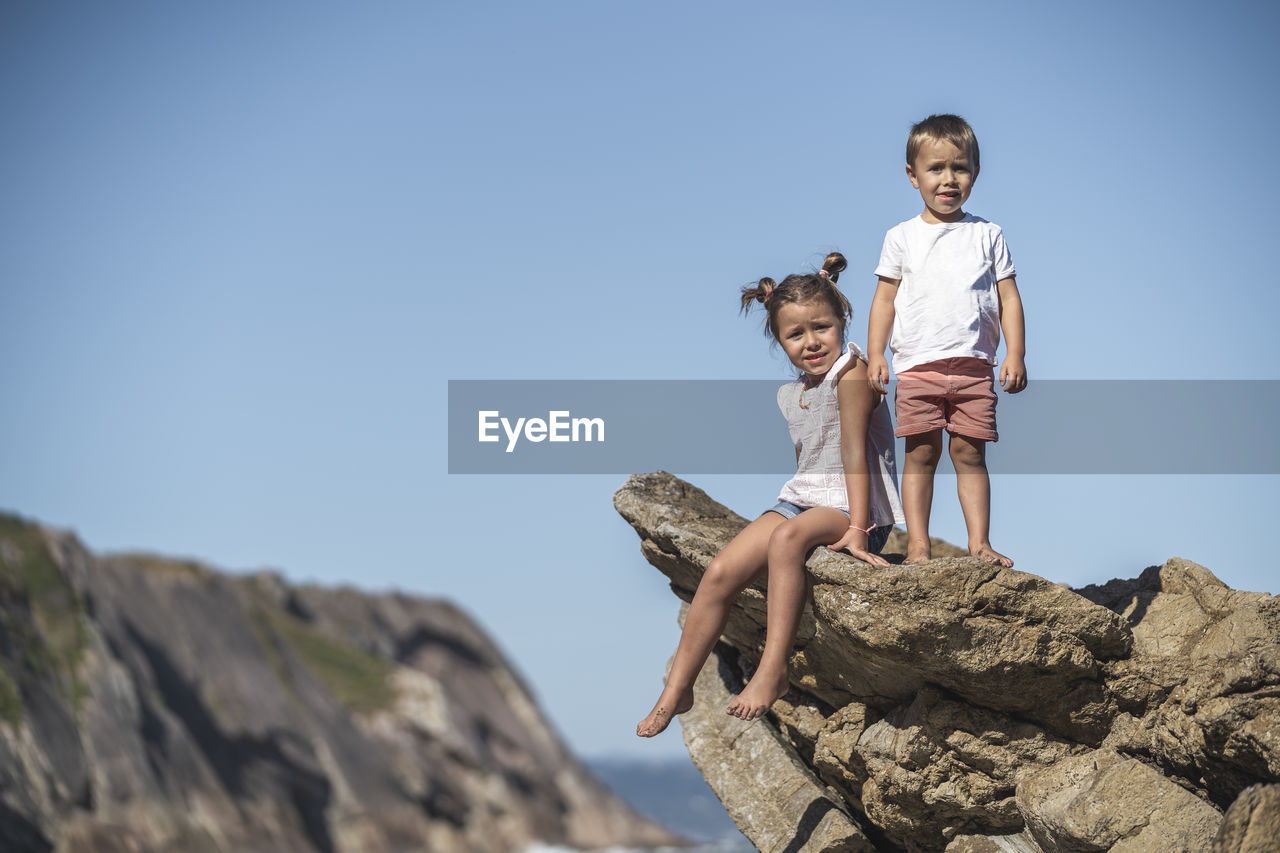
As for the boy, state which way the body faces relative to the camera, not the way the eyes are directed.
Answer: toward the camera

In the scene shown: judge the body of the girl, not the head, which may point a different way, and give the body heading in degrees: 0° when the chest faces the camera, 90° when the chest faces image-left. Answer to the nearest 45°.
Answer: approximately 45°

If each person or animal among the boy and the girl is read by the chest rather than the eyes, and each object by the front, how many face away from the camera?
0

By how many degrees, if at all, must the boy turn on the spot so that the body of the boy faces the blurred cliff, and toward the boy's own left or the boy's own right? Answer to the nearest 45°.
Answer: approximately 135° to the boy's own right

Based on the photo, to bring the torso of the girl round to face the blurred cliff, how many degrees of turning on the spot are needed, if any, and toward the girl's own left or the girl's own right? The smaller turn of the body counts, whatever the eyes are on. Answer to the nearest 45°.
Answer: approximately 90° to the girl's own right
